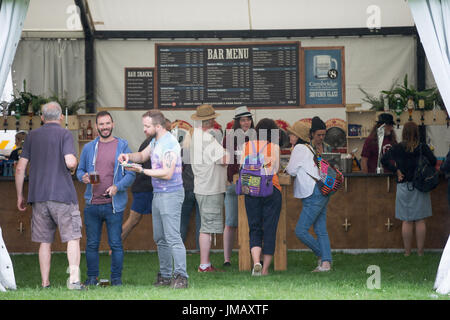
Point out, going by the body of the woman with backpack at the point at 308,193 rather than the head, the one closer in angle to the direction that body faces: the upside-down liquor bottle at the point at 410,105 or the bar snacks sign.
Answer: the bar snacks sign

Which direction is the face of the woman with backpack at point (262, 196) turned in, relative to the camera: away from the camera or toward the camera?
away from the camera

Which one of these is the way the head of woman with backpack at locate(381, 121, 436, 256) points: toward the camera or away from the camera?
away from the camera

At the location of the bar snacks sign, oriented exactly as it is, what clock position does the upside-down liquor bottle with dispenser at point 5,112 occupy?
The upside-down liquor bottle with dispenser is roughly at 2 o'clock from the bar snacks sign.

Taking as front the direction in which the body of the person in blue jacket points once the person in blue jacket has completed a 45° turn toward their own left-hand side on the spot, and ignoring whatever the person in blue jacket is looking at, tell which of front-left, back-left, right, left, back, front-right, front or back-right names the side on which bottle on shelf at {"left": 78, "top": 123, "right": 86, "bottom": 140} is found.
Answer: back-left

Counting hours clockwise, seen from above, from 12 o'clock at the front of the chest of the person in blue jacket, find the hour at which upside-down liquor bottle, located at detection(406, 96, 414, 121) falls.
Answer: The upside-down liquor bottle is roughly at 8 o'clock from the person in blue jacket.

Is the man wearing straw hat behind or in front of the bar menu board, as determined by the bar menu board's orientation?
in front

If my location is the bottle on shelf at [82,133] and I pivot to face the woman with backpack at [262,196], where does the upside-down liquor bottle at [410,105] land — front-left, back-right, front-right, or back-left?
front-left

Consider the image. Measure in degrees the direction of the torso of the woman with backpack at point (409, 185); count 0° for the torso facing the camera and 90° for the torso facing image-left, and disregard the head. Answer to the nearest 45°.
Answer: approximately 180°

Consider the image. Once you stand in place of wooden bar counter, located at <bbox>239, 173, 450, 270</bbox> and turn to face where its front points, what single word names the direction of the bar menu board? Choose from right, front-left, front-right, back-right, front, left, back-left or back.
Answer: back-right

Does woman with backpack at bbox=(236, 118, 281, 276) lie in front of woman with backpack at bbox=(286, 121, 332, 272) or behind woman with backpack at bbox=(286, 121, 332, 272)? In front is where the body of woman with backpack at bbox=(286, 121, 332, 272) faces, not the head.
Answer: in front

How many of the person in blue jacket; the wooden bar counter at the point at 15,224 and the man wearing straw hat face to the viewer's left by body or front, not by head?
0

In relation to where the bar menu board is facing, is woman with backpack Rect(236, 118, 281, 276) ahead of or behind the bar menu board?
ahead

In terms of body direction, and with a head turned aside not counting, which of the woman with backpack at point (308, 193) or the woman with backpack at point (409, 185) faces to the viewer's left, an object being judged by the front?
the woman with backpack at point (308, 193)
